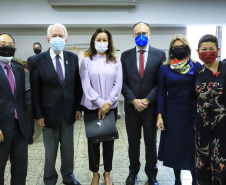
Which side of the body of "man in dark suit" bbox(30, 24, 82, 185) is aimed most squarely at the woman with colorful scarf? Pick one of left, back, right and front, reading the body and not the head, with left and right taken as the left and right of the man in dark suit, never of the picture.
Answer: left

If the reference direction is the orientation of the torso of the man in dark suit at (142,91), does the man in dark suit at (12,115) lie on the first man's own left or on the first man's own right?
on the first man's own right

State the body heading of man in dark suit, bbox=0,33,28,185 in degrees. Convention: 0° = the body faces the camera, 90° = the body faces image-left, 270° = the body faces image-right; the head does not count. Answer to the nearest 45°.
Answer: approximately 0°
